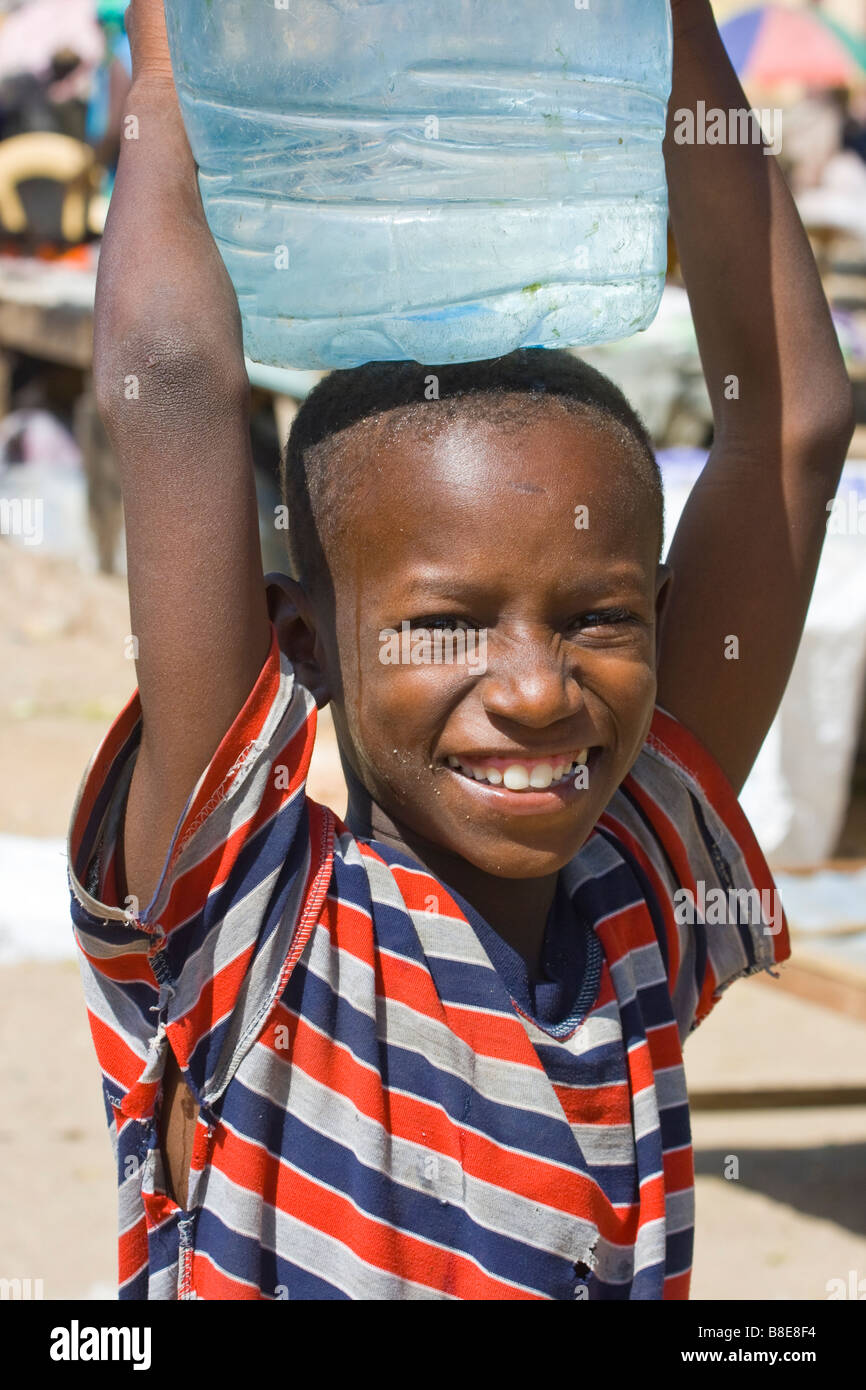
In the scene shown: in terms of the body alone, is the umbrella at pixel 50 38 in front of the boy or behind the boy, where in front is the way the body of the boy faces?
behind

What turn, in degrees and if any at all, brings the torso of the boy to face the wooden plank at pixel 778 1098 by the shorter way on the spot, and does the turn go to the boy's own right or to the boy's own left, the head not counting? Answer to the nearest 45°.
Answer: approximately 135° to the boy's own left

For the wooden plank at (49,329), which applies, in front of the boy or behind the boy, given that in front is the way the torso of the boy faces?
behind

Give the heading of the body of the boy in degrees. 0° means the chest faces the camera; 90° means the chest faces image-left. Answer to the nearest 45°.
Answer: approximately 315°
